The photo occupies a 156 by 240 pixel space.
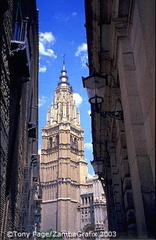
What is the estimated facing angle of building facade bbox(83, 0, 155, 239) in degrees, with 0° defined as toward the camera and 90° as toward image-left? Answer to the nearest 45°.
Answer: approximately 90°
